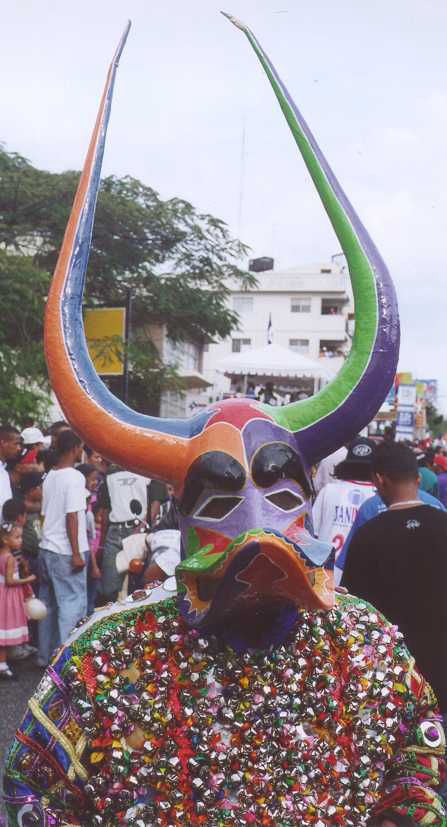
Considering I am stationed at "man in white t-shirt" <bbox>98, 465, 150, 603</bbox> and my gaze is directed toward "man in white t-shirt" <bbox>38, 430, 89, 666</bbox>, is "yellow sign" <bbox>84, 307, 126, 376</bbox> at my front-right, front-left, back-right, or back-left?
back-right

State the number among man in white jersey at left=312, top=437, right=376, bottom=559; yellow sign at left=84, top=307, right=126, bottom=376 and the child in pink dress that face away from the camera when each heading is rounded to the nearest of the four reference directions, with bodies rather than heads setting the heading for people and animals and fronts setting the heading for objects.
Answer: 1

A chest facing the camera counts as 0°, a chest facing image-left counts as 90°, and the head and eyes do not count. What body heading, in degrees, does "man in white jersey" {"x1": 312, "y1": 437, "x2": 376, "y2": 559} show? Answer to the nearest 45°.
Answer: approximately 180°

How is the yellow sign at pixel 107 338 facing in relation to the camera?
toward the camera

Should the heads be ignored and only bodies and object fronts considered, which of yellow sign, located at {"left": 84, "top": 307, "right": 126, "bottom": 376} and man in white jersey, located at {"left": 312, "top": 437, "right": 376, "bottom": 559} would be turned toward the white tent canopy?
the man in white jersey

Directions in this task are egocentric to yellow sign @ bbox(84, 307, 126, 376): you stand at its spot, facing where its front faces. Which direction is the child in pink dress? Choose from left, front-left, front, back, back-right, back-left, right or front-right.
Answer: front

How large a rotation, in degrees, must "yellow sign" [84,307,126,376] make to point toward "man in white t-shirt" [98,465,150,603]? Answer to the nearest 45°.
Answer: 0° — it already faces them

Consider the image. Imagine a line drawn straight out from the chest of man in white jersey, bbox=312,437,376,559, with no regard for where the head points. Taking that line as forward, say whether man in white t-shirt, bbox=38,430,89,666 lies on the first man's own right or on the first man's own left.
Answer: on the first man's own left

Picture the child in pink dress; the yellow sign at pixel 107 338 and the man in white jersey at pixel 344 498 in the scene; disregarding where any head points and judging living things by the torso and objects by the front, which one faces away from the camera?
the man in white jersey

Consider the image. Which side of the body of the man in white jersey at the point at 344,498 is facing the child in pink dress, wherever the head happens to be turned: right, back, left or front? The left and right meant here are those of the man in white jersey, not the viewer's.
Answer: left
